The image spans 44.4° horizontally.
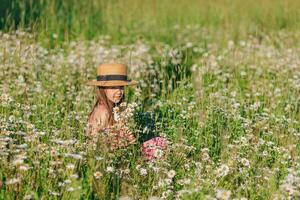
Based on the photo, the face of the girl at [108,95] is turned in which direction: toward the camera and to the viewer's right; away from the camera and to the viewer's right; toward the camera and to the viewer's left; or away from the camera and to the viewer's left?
toward the camera and to the viewer's right

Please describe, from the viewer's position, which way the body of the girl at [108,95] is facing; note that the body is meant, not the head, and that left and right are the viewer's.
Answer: facing the viewer and to the right of the viewer
